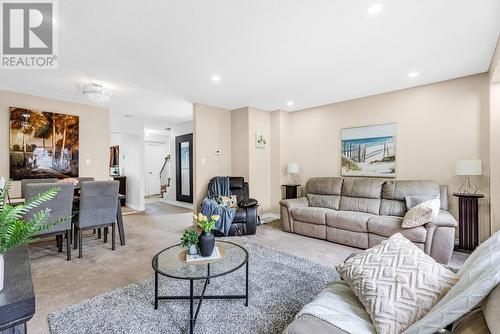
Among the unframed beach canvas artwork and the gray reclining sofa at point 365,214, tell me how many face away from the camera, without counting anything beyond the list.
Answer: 0

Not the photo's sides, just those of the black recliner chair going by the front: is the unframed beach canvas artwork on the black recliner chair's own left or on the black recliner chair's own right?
on the black recliner chair's own left

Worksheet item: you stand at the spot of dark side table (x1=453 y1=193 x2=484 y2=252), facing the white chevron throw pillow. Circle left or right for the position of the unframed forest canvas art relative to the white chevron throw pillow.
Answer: right

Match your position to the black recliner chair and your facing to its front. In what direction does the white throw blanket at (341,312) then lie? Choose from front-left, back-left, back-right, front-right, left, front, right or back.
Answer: front

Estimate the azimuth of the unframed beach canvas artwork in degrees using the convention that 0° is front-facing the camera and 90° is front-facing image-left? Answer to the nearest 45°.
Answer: approximately 45°

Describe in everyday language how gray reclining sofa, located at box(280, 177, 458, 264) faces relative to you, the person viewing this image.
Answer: facing the viewer and to the left of the viewer

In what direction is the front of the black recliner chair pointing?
toward the camera

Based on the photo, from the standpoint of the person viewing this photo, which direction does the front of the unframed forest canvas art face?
facing the viewer and to the right of the viewer

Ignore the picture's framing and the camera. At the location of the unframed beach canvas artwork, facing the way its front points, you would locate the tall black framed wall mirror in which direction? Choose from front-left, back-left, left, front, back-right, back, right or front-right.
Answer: front-right

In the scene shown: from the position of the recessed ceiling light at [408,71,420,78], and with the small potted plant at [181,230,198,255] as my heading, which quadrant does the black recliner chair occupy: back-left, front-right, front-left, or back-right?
front-right

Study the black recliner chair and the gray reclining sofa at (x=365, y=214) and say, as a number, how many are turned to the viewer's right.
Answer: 0

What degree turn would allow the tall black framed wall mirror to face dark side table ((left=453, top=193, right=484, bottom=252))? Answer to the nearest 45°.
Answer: approximately 90° to its left
